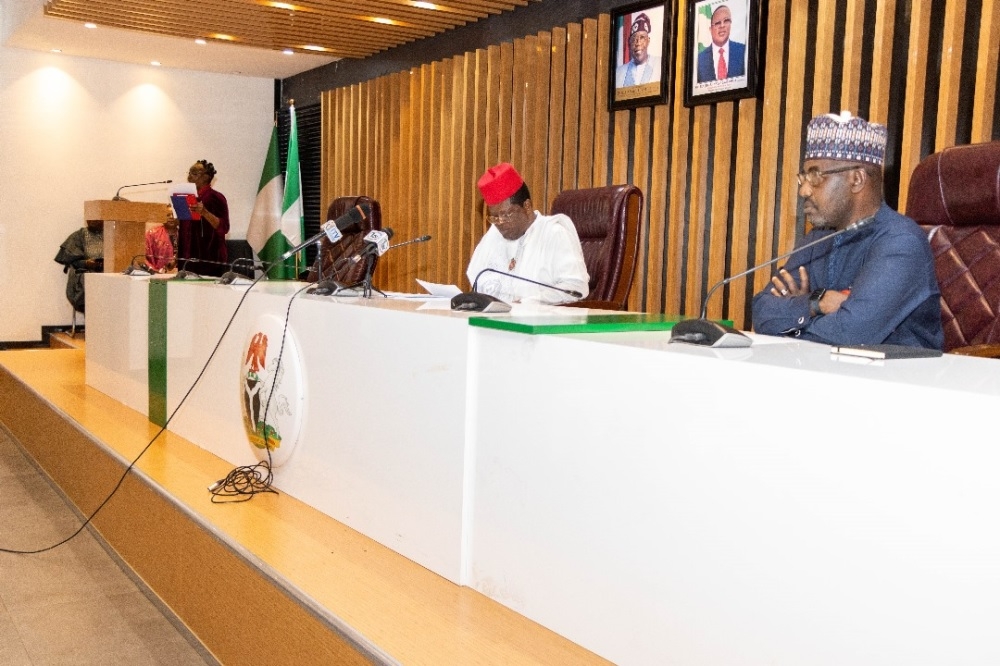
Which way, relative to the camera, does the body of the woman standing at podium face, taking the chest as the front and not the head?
to the viewer's left

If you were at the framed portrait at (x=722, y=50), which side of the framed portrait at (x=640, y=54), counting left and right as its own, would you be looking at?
left

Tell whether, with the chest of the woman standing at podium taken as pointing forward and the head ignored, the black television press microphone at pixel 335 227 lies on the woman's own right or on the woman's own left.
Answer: on the woman's own left

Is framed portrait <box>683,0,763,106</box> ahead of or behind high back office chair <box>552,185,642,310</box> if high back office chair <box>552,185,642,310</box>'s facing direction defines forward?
behind

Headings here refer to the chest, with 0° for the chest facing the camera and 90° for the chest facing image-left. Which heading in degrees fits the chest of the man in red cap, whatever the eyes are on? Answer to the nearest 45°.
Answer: approximately 45°

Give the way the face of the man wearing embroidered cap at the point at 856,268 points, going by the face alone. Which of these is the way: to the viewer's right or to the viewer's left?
to the viewer's left

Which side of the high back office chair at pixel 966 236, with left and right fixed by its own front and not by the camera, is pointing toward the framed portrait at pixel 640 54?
right

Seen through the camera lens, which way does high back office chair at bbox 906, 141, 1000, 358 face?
facing the viewer and to the left of the viewer

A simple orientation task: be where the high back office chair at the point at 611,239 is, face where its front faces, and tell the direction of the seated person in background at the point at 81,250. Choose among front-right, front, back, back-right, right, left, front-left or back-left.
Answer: right

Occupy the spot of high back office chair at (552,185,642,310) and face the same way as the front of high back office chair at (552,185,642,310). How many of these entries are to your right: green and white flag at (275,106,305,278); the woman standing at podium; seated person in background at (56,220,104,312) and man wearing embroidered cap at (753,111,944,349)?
3

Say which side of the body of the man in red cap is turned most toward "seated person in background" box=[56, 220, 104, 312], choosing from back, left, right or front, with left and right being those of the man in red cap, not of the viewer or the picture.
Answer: right

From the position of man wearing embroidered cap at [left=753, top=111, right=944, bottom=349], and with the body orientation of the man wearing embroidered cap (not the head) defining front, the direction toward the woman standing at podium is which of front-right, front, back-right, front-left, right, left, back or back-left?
right

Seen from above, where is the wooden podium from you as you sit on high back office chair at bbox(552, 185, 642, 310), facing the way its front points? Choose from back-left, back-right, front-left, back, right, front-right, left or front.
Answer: right

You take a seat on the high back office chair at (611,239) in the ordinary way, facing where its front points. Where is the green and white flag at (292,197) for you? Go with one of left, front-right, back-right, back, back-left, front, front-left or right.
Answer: right
